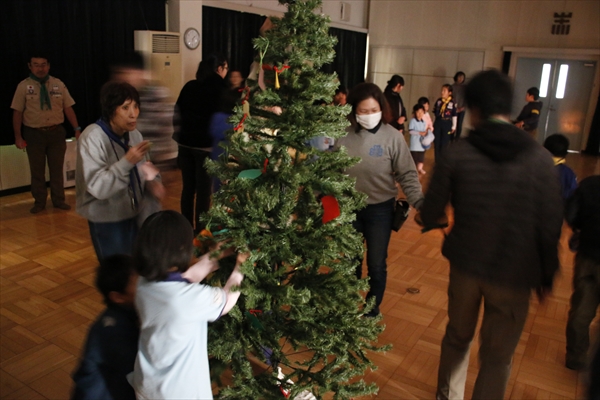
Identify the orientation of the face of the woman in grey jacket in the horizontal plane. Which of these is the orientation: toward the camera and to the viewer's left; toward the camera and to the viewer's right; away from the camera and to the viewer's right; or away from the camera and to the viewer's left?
toward the camera and to the viewer's right

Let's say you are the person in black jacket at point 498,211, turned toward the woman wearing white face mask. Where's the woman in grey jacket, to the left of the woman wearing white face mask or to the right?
left

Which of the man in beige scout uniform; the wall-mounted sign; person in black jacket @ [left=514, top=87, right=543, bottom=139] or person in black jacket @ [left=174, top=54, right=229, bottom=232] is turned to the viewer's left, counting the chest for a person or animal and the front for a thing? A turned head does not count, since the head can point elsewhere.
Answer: person in black jacket @ [left=514, top=87, right=543, bottom=139]

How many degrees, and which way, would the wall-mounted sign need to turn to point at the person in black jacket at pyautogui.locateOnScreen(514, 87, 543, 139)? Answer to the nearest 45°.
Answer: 0° — it already faces them

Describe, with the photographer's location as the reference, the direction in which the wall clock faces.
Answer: facing the viewer and to the right of the viewer

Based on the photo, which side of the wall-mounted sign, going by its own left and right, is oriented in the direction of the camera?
front

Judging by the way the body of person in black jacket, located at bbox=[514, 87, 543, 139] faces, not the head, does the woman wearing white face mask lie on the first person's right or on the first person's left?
on the first person's left

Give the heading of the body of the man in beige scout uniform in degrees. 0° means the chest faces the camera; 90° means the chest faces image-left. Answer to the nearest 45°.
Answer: approximately 0°

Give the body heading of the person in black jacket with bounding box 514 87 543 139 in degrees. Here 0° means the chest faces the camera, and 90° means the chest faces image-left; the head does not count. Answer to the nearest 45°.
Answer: approximately 90°

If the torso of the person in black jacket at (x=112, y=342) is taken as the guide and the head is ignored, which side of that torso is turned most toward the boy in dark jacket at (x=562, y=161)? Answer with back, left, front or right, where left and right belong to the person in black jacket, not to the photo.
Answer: front

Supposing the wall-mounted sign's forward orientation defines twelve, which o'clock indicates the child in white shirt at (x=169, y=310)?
The child in white shirt is roughly at 12 o'clock from the wall-mounted sign.

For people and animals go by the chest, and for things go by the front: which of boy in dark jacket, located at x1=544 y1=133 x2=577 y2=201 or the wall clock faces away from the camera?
the boy in dark jacket

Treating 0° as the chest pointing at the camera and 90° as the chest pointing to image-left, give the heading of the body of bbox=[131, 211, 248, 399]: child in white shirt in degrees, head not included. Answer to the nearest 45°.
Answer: approximately 225°

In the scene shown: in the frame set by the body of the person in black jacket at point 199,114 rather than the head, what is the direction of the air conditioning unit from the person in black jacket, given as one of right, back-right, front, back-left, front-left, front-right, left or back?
front-left
